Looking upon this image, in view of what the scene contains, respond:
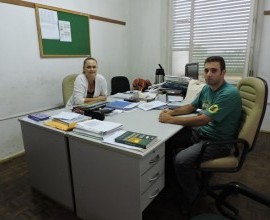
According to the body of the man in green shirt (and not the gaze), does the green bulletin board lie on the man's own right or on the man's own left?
on the man's own right

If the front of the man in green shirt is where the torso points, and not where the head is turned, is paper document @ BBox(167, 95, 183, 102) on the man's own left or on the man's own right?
on the man's own right

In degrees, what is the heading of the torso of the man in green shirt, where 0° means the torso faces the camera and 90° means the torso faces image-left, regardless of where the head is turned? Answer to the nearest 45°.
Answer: approximately 45°

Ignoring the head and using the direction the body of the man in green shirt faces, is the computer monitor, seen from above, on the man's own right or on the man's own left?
on the man's own right

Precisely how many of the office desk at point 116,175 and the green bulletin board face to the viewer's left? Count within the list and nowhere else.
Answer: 0

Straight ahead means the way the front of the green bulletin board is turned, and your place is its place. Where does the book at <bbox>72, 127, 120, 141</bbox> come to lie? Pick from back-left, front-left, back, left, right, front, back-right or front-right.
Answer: front-right

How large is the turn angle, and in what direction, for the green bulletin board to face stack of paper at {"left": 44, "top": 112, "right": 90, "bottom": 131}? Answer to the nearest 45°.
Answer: approximately 45° to its right

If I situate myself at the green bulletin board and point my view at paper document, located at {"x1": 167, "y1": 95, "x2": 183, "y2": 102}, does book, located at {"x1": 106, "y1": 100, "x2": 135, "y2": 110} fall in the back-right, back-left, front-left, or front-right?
front-right

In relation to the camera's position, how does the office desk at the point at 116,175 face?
facing the viewer and to the right of the viewer
